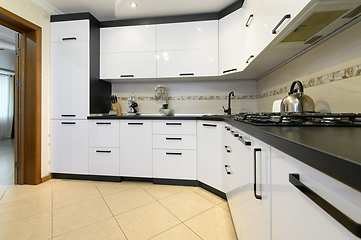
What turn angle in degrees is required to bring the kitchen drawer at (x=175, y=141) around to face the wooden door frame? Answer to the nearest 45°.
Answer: approximately 90° to its right

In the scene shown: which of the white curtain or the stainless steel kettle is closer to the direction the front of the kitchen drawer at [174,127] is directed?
the stainless steel kettle

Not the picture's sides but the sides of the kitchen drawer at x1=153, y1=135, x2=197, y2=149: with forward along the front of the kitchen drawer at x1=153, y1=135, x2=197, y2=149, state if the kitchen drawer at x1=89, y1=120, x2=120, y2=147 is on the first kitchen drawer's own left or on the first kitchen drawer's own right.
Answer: on the first kitchen drawer's own right

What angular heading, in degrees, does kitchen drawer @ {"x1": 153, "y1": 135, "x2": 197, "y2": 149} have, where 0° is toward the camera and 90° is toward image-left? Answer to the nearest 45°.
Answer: approximately 0°

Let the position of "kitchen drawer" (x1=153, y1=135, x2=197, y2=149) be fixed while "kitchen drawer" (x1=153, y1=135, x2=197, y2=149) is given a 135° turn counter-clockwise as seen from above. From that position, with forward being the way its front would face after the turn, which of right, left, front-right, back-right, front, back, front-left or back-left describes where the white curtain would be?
left

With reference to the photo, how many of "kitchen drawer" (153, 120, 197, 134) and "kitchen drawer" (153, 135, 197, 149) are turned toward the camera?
2

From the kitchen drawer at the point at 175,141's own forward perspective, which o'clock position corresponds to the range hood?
The range hood is roughly at 11 o'clock from the kitchen drawer.

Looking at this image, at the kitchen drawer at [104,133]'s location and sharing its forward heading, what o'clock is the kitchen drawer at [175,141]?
the kitchen drawer at [175,141] is roughly at 10 o'clock from the kitchen drawer at [104,133].

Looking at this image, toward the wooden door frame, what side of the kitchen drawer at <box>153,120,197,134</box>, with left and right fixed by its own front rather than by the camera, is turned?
right
